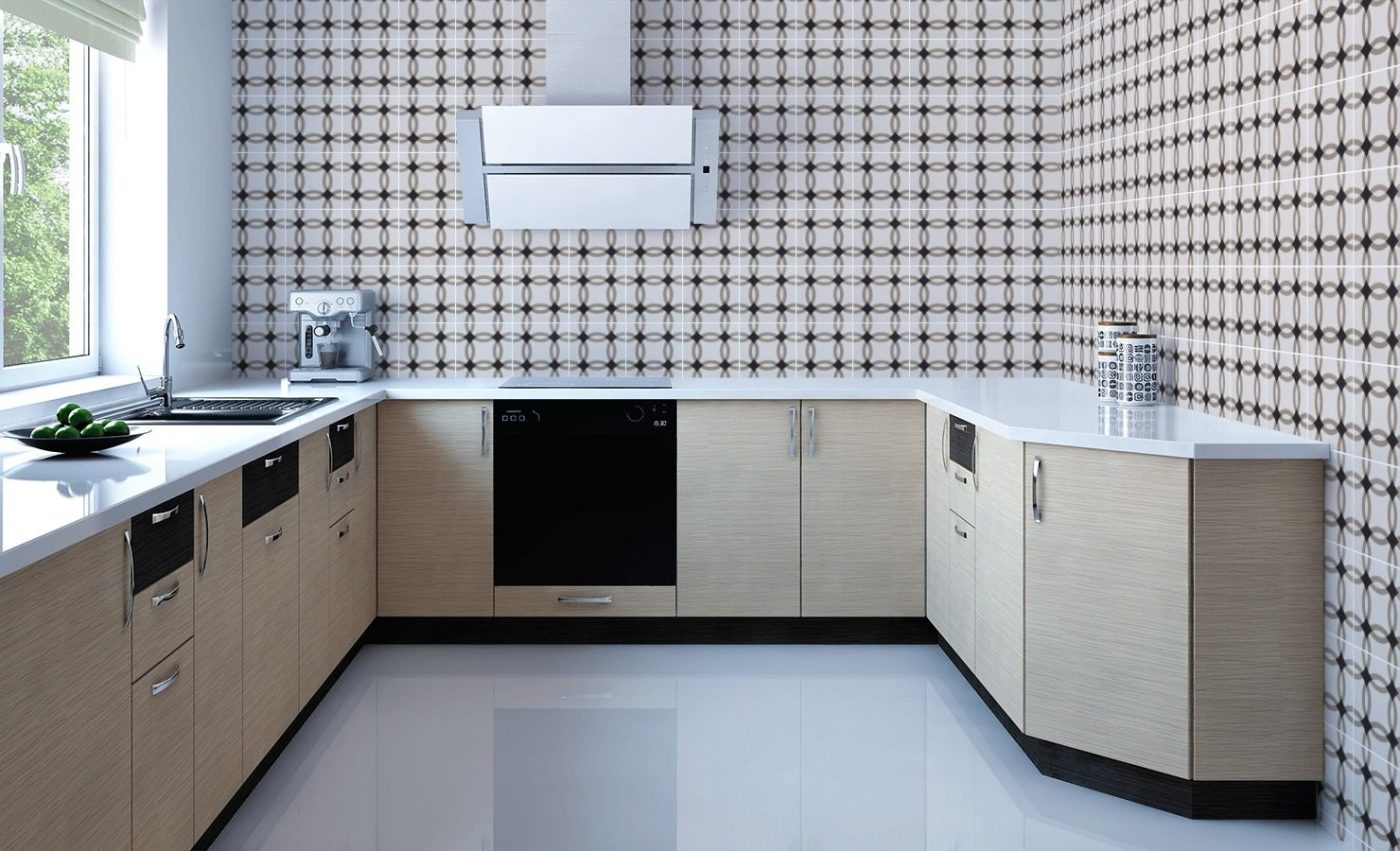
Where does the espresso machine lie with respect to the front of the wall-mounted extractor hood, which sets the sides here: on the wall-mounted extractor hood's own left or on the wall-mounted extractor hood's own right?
on the wall-mounted extractor hood's own right

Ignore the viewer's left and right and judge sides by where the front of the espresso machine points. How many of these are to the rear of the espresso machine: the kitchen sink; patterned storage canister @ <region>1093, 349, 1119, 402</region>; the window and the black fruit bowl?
0

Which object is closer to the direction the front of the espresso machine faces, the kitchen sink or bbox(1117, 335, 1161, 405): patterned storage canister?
the kitchen sink

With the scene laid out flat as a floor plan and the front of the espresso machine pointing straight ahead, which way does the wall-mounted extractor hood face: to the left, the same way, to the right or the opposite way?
the same way

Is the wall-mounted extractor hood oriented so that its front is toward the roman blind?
no

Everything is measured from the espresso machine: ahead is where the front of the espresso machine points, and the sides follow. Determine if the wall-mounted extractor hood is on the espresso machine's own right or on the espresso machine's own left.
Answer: on the espresso machine's own left

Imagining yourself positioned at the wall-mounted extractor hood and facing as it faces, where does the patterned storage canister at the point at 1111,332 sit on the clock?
The patterned storage canister is roughly at 10 o'clock from the wall-mounted extractor hood.

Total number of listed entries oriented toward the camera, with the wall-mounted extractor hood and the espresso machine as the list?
2

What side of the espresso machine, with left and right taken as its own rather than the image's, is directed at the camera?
front

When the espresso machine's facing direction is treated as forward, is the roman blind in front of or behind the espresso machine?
in front

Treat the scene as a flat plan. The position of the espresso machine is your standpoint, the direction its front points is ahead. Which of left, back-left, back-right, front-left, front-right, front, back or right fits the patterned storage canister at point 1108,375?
front-left

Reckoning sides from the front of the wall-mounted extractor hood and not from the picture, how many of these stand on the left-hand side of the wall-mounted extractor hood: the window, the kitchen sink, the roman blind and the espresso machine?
0

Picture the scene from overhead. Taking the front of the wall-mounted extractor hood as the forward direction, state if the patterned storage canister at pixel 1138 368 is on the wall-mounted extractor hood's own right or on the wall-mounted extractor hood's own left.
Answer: on the wall-mounted extractor hood's own left

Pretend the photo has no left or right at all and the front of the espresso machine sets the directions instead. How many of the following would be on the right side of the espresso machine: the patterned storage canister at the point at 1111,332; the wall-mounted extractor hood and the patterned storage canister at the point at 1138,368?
0

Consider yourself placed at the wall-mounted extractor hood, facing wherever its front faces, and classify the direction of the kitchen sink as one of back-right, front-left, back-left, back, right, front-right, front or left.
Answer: front-right
